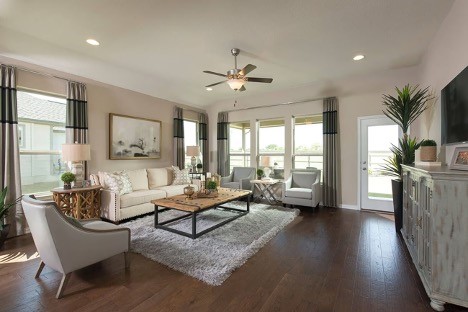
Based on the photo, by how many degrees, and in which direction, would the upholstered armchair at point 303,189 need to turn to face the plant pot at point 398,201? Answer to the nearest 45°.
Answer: approximately 90° to its left

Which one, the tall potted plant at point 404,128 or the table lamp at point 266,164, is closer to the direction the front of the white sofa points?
the tall potted plant

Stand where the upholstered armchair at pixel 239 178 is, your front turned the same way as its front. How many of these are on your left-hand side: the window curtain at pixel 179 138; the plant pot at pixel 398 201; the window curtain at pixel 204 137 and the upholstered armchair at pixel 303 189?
2

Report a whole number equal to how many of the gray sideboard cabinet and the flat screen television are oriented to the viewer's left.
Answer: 2

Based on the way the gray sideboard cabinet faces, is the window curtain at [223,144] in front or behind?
in front

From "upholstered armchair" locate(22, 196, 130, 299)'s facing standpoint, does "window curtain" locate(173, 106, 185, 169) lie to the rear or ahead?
ahead

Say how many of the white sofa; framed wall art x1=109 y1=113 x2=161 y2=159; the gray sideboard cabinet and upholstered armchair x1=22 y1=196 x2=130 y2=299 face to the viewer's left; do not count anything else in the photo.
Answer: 1

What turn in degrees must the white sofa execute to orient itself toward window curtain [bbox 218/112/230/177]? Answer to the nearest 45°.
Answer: approximately 90° to its left

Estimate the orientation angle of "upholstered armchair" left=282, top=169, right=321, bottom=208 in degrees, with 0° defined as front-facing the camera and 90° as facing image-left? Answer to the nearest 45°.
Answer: approximately 45°

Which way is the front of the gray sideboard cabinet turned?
to the viewer's left

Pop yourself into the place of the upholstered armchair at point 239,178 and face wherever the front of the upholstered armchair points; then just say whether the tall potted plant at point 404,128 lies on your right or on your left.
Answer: on your left

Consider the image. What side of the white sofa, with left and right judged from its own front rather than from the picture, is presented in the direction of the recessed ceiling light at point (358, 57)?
front

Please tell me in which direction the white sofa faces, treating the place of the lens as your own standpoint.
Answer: facing the viewer and to the right of the viewer

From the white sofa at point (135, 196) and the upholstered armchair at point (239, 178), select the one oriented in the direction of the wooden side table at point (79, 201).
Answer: the upholstered armchair
